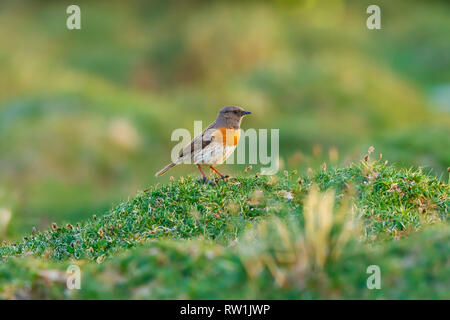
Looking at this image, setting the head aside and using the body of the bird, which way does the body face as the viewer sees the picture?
to the viewer's right
